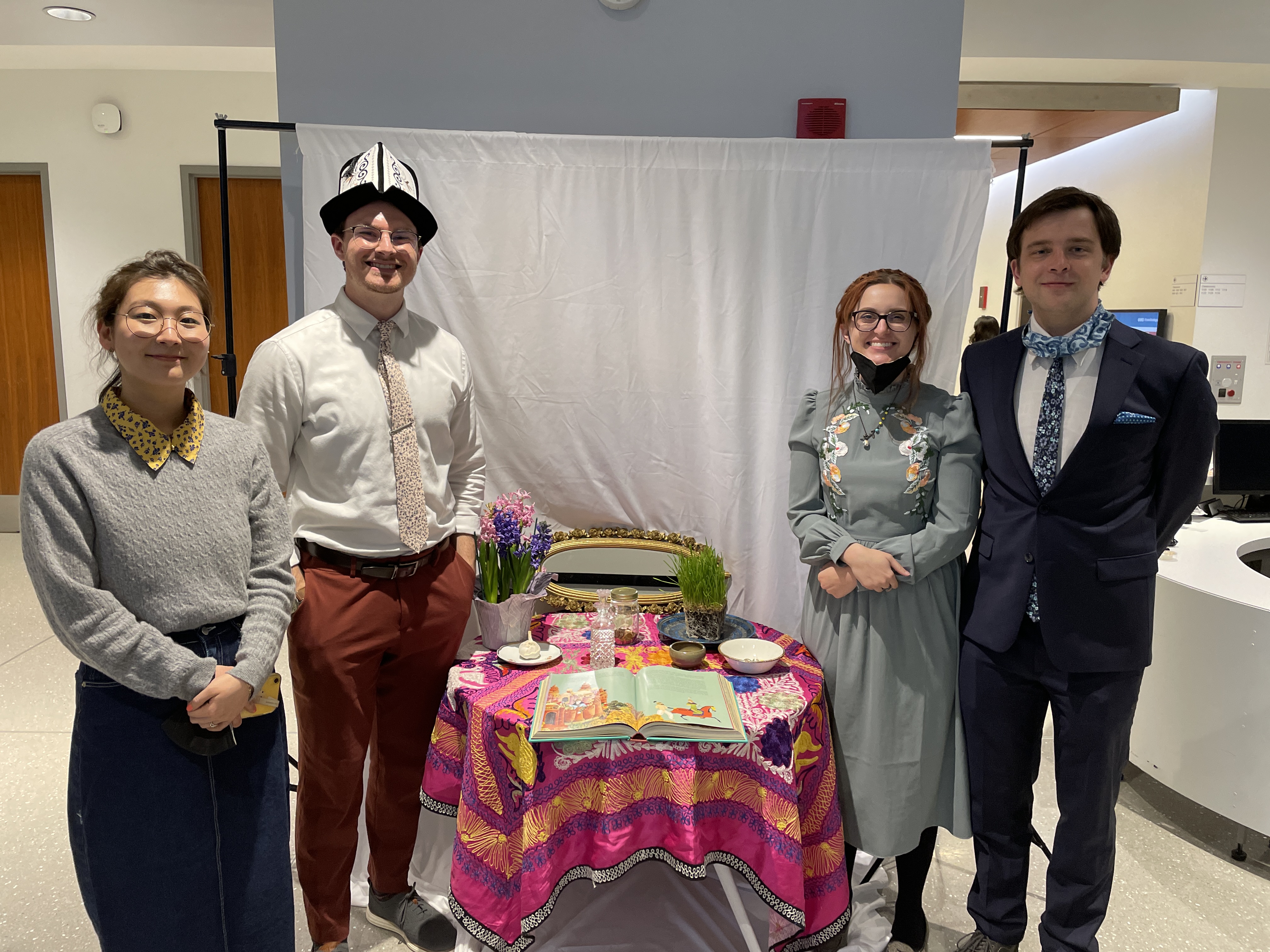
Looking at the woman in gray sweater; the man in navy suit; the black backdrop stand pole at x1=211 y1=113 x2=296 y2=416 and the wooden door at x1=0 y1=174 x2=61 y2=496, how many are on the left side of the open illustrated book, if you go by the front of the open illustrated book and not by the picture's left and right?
1

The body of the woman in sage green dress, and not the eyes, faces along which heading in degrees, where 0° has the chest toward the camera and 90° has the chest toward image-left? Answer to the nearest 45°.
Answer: approximately 0°

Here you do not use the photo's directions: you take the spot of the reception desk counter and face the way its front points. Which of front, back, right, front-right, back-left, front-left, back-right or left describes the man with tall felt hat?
front

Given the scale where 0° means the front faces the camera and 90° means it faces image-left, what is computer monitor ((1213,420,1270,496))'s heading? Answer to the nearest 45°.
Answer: approximately 0°

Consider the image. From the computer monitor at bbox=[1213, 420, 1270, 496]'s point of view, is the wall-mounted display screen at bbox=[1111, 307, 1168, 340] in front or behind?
behind

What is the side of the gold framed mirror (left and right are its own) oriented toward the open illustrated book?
front

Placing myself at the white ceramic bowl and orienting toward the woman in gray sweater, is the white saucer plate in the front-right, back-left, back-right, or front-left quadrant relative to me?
front-right

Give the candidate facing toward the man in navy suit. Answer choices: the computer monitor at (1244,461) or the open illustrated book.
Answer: the computer monitor

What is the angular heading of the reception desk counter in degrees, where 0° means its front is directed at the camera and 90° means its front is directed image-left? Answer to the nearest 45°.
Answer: approximately 45°

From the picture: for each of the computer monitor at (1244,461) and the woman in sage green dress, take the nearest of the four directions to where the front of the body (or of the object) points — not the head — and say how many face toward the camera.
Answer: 2
